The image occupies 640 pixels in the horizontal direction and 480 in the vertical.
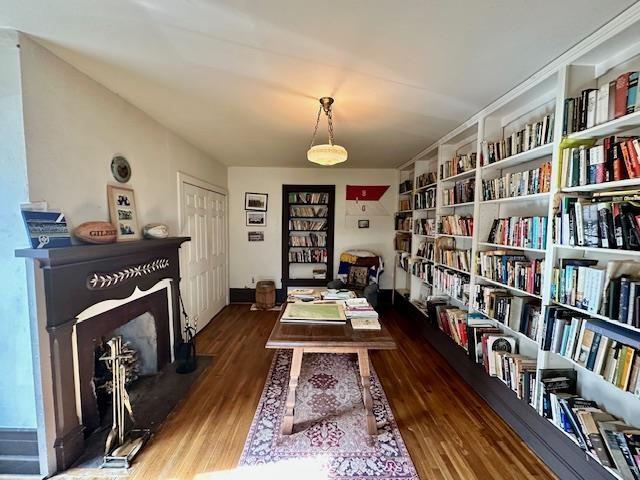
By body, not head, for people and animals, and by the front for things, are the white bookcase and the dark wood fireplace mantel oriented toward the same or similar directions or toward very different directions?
very different directions

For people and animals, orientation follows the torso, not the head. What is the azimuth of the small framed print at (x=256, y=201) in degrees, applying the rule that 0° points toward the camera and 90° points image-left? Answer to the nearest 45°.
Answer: approximately 0°

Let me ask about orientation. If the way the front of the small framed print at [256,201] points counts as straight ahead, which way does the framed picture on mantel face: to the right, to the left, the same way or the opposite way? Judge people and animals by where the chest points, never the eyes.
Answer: to the left

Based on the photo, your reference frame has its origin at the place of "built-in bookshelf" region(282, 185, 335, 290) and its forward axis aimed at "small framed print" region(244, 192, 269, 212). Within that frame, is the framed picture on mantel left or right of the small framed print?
left

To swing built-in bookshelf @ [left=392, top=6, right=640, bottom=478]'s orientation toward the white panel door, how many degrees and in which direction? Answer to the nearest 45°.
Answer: approximately 45° to its right

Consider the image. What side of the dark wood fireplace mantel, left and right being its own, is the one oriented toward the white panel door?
left

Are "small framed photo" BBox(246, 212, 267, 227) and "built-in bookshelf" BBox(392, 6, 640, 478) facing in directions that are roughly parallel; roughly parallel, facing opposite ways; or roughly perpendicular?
roughly perpendicular

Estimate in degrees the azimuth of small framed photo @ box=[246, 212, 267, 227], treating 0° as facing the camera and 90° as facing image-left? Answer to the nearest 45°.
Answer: approximately 0°

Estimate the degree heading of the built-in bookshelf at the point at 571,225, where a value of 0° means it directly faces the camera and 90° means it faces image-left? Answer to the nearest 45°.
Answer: approximately 45°

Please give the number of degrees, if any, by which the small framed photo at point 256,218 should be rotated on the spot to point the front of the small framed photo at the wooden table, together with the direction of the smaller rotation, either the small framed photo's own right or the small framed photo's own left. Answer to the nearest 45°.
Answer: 0° — it already faces it
